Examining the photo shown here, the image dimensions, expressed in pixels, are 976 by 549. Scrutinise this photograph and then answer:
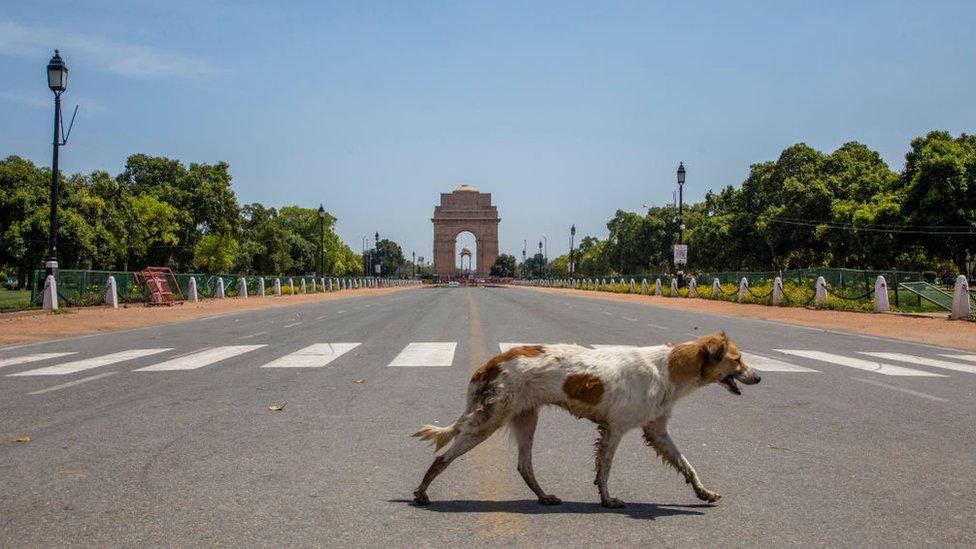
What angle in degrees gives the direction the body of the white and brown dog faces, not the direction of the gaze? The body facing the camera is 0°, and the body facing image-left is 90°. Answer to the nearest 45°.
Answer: approximately 270°

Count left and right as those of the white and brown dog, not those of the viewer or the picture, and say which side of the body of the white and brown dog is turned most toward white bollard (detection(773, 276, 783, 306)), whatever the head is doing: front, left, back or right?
left

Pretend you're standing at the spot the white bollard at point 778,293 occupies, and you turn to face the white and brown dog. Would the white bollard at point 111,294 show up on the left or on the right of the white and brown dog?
right

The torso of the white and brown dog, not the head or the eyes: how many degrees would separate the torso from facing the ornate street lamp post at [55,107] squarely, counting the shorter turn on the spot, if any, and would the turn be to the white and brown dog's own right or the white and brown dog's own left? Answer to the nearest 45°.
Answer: approximately 135° to the white and brown dog's own left

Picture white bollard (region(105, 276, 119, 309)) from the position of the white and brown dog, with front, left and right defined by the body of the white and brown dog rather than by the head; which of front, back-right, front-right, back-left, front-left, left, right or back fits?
back-left

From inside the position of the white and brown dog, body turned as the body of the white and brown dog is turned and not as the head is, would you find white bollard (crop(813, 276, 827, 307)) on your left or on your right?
on your left
